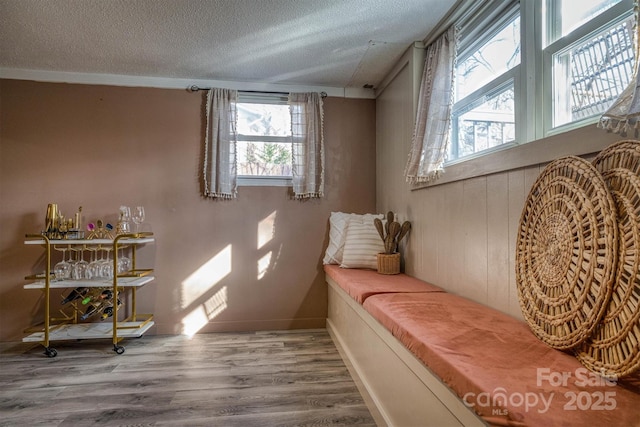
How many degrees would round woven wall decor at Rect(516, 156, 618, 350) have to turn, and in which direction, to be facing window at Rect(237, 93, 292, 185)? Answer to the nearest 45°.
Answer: approximately 45° to its right

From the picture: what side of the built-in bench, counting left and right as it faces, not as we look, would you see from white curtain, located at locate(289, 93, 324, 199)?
right

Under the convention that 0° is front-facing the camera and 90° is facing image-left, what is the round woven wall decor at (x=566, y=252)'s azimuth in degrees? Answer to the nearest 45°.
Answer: approximately 45°

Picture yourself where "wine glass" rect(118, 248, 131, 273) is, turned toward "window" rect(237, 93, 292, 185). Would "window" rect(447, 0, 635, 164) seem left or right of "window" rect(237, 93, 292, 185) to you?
right

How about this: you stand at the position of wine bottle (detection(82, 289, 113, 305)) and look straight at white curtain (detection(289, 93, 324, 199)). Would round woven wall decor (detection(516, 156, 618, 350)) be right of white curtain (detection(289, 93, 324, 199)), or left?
right

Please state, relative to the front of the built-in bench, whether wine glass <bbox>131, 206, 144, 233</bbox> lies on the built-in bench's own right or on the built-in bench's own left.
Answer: on the built-in bench's own right

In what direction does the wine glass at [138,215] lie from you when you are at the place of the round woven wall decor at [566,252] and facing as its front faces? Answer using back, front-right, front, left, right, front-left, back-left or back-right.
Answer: front-right

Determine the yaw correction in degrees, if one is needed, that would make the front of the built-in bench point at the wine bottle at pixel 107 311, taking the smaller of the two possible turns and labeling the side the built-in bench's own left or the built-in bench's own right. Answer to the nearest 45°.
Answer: approximately 45° to the built-in bench's own right

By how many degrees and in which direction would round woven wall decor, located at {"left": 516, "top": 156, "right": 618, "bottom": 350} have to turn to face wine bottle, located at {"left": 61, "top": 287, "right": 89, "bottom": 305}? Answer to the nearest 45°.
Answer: approximately 45° to its right

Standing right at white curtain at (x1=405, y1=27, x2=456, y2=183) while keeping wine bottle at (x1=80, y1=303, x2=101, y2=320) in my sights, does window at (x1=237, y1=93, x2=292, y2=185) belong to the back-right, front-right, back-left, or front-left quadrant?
front-right
